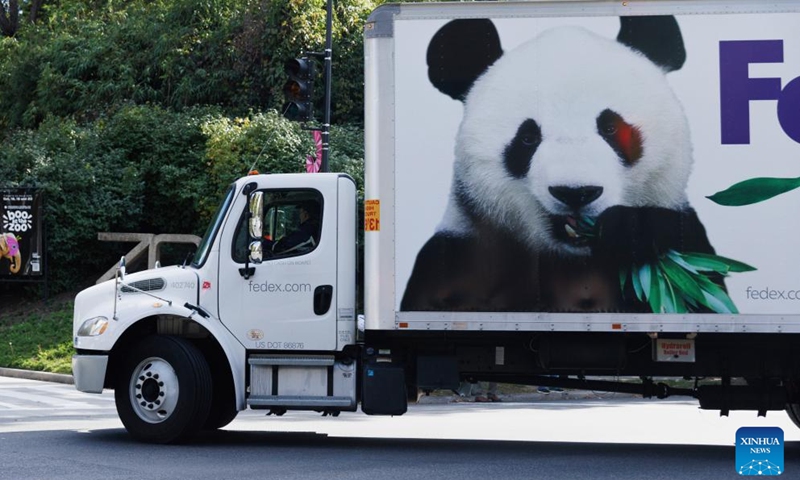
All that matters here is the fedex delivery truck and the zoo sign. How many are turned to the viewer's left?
1

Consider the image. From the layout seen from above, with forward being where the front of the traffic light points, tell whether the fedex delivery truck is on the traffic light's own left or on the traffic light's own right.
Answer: on the traffic light's own left

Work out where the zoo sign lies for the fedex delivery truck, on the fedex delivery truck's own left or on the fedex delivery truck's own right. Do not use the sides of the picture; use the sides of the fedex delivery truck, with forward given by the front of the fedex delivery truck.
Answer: on the fedex delivery truck's own right

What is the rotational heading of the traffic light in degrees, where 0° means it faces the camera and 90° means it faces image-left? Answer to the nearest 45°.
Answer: approximately 45°

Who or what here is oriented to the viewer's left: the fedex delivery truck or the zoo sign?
the fedex delivery truck

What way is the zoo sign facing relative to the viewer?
toward the camera

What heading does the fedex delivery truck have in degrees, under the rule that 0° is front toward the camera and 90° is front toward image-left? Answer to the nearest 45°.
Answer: approximately 90°

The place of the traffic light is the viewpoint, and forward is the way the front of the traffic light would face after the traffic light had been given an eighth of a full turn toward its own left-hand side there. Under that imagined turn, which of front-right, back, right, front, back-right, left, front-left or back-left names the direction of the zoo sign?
back-right
